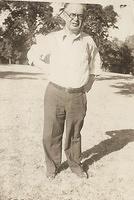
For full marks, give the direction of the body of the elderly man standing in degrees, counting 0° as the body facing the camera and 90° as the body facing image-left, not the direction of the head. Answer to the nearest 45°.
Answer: approximately 0°
